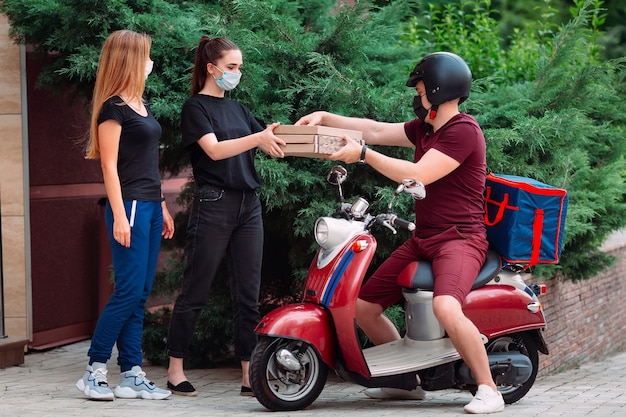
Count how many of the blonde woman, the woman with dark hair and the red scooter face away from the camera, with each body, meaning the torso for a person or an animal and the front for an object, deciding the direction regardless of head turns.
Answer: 0

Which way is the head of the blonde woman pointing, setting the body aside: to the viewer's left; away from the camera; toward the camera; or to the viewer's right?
to the viewer's right

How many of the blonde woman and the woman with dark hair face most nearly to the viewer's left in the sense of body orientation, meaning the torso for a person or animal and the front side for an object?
0

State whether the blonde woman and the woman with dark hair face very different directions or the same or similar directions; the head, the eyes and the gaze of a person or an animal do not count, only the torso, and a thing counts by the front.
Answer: same or similar directions

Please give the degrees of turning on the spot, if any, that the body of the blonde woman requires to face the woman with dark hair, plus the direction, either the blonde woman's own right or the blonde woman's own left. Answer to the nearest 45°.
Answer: approximately 45° to the blonde woman's own left

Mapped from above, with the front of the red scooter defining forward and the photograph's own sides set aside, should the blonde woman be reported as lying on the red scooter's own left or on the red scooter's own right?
on the red scooter's own right

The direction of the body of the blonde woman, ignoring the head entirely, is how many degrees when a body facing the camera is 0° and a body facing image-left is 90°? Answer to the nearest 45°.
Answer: approximately 315°

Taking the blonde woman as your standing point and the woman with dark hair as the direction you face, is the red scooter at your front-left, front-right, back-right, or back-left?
front-right

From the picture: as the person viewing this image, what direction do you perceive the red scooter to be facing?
facing the viewer and to the left of the viewer

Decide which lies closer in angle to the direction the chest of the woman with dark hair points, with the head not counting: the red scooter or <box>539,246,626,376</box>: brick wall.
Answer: the red scooter

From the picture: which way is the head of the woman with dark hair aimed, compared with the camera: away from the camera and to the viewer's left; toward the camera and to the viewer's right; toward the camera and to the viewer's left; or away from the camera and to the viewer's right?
toward the camera and to the viewer's right

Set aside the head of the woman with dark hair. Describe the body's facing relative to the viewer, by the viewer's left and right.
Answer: facing the viewer and to the right of the viewer

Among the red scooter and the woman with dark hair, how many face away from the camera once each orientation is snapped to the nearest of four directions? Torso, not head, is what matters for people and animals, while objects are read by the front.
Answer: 0

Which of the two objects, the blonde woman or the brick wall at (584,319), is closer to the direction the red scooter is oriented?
the blonde woman

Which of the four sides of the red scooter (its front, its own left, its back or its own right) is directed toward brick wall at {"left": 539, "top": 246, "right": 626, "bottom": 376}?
back

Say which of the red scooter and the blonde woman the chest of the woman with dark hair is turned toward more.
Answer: the red scooter
